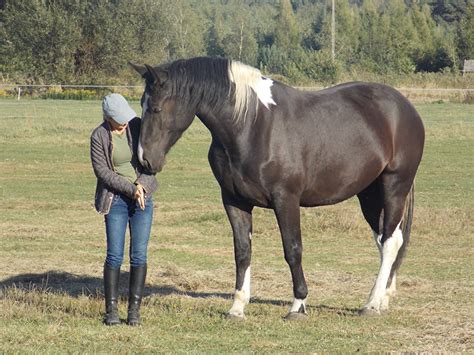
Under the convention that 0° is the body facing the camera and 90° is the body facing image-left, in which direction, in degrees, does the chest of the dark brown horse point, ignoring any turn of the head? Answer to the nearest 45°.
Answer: approximately 45°

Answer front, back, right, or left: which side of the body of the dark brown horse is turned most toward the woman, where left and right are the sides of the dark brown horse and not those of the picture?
front
